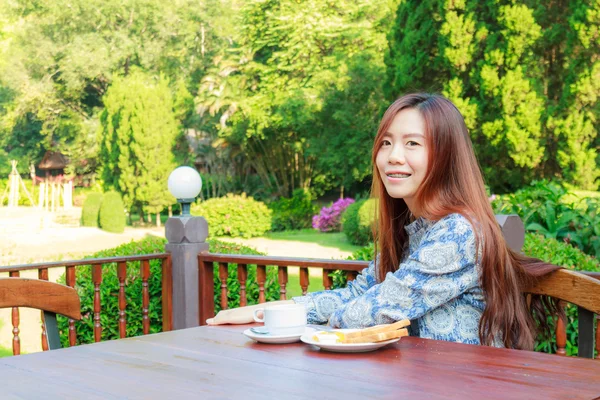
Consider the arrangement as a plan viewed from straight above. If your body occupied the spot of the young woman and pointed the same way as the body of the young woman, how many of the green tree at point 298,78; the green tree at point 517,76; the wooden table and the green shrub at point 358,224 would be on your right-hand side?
3

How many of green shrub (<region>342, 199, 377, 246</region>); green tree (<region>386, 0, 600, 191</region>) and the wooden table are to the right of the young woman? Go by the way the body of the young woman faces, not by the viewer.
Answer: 2

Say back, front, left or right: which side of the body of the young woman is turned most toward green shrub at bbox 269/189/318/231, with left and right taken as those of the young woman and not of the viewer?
right

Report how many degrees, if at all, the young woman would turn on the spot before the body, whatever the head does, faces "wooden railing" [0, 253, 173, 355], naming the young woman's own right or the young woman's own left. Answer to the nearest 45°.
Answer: approximately 45° to the young woman's own right

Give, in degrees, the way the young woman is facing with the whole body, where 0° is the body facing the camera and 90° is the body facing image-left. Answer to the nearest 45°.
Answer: approximately 90°

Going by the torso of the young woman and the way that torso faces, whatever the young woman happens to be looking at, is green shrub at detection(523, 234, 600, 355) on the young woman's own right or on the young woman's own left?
on the young woman's own right
